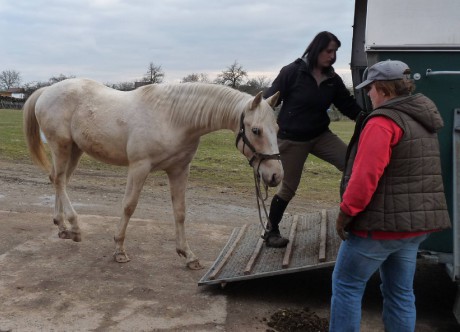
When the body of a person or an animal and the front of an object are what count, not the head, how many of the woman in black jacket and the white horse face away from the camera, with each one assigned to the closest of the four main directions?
0

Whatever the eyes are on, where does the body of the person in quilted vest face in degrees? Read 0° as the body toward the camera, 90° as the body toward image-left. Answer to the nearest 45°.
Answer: approximately 135°

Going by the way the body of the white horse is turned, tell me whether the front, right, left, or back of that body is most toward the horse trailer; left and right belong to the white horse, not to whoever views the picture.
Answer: front

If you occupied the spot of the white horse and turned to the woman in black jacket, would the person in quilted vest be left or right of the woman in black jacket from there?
right

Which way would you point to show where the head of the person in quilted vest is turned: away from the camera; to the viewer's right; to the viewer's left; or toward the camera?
to the viewer's left

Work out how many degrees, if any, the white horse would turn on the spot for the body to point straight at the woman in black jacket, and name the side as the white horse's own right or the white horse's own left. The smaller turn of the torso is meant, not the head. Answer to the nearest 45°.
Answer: approximately 45° to the white horse's own left

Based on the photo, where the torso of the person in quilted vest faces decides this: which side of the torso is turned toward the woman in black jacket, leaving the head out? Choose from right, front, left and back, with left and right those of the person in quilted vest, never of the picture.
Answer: front

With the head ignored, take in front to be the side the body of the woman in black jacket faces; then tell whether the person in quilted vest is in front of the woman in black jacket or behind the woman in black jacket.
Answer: in front

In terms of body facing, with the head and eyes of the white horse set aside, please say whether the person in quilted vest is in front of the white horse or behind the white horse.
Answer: in front

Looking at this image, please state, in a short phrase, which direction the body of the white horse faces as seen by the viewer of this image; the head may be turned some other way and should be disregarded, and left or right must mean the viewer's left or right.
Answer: facing the viewer and to the right of the viewer
